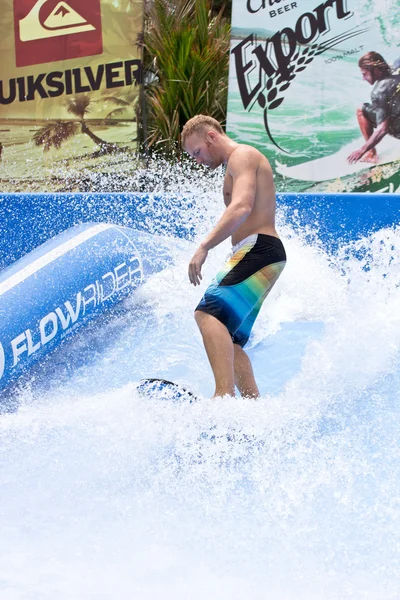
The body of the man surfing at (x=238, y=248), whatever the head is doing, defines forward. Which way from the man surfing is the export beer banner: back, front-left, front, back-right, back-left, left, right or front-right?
right

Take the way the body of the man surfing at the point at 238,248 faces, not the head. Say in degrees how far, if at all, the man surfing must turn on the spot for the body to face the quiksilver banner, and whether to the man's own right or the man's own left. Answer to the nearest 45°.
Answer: approximately 90° to the man's own right

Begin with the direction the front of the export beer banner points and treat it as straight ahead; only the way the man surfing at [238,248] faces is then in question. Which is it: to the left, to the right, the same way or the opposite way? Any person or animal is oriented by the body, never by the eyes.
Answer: to the right

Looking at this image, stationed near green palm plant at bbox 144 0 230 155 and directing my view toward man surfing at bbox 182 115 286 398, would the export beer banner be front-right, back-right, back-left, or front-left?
front-left

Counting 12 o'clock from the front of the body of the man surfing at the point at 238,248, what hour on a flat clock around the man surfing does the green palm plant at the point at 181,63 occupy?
The green palm plant is roughly at 3 o'clock from the man surfing.

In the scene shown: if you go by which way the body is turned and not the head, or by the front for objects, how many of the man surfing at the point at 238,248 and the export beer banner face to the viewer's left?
1

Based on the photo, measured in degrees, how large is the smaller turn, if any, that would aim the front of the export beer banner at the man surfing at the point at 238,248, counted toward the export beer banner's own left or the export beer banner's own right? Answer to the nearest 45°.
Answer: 0° — it already faces them

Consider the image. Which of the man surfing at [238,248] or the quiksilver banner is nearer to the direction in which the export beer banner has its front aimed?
the man surfing

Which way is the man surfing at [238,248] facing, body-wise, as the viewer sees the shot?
to the viewer's left

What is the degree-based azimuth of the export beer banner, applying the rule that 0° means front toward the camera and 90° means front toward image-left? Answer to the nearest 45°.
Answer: approximately 0°
